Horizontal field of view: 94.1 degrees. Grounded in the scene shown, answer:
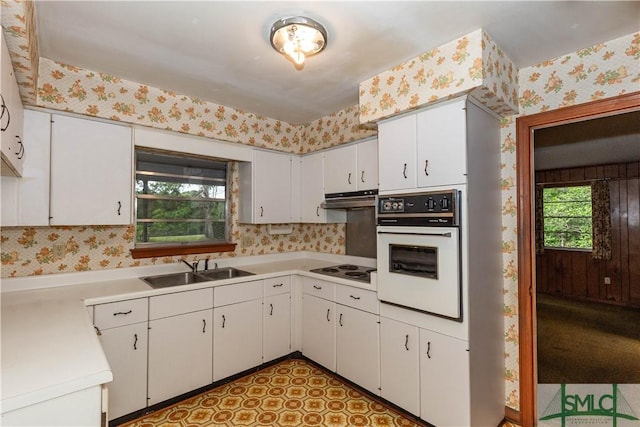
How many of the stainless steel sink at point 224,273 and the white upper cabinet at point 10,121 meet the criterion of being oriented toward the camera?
1

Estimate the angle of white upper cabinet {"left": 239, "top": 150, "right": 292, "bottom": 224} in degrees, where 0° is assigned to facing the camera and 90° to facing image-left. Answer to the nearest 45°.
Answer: approximately 315°

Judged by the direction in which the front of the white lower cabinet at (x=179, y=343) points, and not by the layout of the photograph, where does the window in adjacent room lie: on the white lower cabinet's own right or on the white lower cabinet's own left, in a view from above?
on the white lower cabinet's own left

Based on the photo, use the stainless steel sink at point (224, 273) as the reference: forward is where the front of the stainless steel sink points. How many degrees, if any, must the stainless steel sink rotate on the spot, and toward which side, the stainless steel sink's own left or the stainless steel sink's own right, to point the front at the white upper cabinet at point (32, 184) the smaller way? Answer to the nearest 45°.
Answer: approximately 45° to the stainless steel sink's own right

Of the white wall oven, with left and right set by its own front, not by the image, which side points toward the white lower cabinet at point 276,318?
right

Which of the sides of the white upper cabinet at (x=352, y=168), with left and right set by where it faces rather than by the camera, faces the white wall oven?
left

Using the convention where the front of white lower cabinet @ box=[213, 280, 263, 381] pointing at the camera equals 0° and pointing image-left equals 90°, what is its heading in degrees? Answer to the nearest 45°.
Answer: approximately 315°

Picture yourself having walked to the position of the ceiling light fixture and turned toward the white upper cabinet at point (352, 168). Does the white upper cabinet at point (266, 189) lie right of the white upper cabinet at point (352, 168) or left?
left
